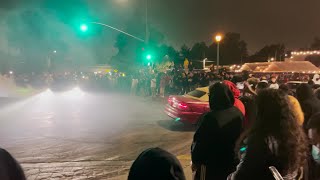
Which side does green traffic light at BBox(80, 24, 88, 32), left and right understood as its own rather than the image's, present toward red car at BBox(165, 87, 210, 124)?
front

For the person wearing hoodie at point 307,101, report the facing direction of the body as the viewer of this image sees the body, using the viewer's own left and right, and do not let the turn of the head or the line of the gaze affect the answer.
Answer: facing away from the viewer

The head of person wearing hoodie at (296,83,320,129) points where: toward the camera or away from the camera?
away from the camera

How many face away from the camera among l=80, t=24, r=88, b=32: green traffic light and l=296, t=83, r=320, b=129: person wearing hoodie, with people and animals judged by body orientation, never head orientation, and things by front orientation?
1

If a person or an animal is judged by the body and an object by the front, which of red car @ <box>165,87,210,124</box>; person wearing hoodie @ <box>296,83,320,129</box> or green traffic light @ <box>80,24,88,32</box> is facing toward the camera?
the green traffic light

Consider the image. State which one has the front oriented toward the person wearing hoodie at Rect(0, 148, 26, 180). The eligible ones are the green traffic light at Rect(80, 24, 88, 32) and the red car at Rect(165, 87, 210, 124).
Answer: the green traffic light

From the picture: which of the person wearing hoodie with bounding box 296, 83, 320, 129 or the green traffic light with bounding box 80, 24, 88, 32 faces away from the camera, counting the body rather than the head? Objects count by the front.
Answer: the person wearing hoodie

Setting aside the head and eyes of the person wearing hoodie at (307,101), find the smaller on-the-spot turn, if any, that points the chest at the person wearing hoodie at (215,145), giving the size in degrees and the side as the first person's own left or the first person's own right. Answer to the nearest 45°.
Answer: approximately 135° to the first person's own left

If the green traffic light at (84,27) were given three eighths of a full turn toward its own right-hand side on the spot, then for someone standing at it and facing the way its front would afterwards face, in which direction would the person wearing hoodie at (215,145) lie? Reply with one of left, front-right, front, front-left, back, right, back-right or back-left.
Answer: back-left

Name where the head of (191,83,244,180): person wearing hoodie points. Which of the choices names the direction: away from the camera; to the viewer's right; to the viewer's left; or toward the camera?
away from the camera

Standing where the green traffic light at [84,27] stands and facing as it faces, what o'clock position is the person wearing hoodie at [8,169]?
The person wearing hoodie is roughly at 12 o'clock from the green traffic light.

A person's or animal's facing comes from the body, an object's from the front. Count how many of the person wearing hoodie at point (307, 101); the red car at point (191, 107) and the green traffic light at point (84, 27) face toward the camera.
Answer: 1

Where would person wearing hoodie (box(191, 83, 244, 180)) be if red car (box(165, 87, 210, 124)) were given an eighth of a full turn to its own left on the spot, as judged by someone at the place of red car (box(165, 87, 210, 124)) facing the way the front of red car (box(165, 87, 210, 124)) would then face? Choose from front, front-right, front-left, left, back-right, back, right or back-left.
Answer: back

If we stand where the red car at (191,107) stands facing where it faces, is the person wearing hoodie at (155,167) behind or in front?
behind

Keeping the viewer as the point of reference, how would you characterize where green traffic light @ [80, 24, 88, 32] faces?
facing the viewer
